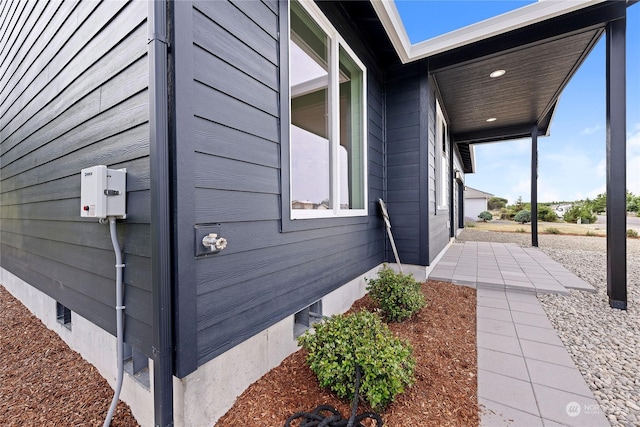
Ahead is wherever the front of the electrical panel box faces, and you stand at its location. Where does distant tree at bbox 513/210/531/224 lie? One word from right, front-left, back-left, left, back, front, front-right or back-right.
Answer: back-left

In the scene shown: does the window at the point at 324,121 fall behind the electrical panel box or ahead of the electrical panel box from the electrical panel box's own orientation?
behind

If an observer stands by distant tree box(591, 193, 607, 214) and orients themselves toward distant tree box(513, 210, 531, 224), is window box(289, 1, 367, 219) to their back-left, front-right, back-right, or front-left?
front-left

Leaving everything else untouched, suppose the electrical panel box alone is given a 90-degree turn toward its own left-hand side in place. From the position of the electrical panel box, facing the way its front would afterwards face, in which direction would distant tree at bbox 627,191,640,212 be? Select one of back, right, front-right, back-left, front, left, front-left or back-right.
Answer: front-left

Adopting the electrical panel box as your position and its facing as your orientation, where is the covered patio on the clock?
The covered patio is roughly at 8 o'clock from the electrical panel box.

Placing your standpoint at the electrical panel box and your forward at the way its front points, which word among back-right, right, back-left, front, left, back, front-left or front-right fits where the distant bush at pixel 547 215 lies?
back-left

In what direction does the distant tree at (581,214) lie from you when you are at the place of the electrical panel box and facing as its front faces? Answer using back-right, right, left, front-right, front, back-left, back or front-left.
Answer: back-left

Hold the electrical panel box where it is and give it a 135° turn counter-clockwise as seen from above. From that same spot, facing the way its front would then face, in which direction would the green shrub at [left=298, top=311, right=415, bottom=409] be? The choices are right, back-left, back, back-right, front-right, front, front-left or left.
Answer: front-right

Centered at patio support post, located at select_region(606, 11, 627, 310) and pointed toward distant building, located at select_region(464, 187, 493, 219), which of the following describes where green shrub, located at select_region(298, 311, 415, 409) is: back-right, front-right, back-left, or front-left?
back-left

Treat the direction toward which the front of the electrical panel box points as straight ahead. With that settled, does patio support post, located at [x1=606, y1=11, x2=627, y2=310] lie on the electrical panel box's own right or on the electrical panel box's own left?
on the electrical panel box's own left
